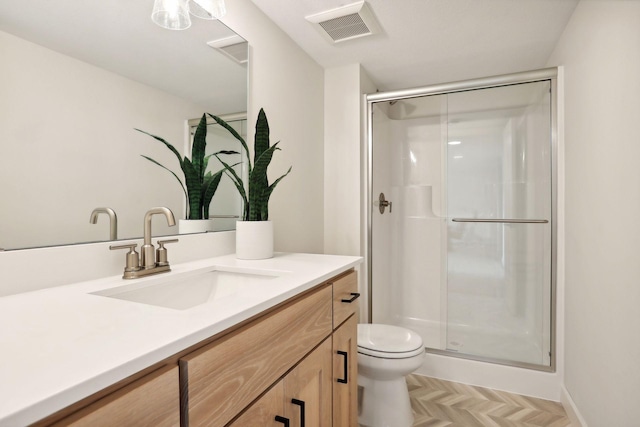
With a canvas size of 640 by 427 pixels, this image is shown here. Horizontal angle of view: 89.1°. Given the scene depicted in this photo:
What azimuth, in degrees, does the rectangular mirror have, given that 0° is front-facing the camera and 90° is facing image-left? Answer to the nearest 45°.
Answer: approximately 315°

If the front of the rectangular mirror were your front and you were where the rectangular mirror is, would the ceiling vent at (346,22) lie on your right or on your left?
on your left

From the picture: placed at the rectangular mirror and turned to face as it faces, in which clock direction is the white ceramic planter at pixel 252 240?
The white ceramic planter is roughly at 10 o'clock from the rectangular mirror.

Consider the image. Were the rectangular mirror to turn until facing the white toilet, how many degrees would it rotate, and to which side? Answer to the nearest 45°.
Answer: approximately 45° to its left

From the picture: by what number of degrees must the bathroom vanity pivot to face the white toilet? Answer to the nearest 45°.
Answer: approximately 90° to its left

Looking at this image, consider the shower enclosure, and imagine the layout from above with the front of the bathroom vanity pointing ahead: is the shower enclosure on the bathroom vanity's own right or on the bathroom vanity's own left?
on the bathroom vanity's own left

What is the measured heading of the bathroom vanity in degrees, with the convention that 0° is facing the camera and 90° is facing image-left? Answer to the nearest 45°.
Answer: approximately 315°
